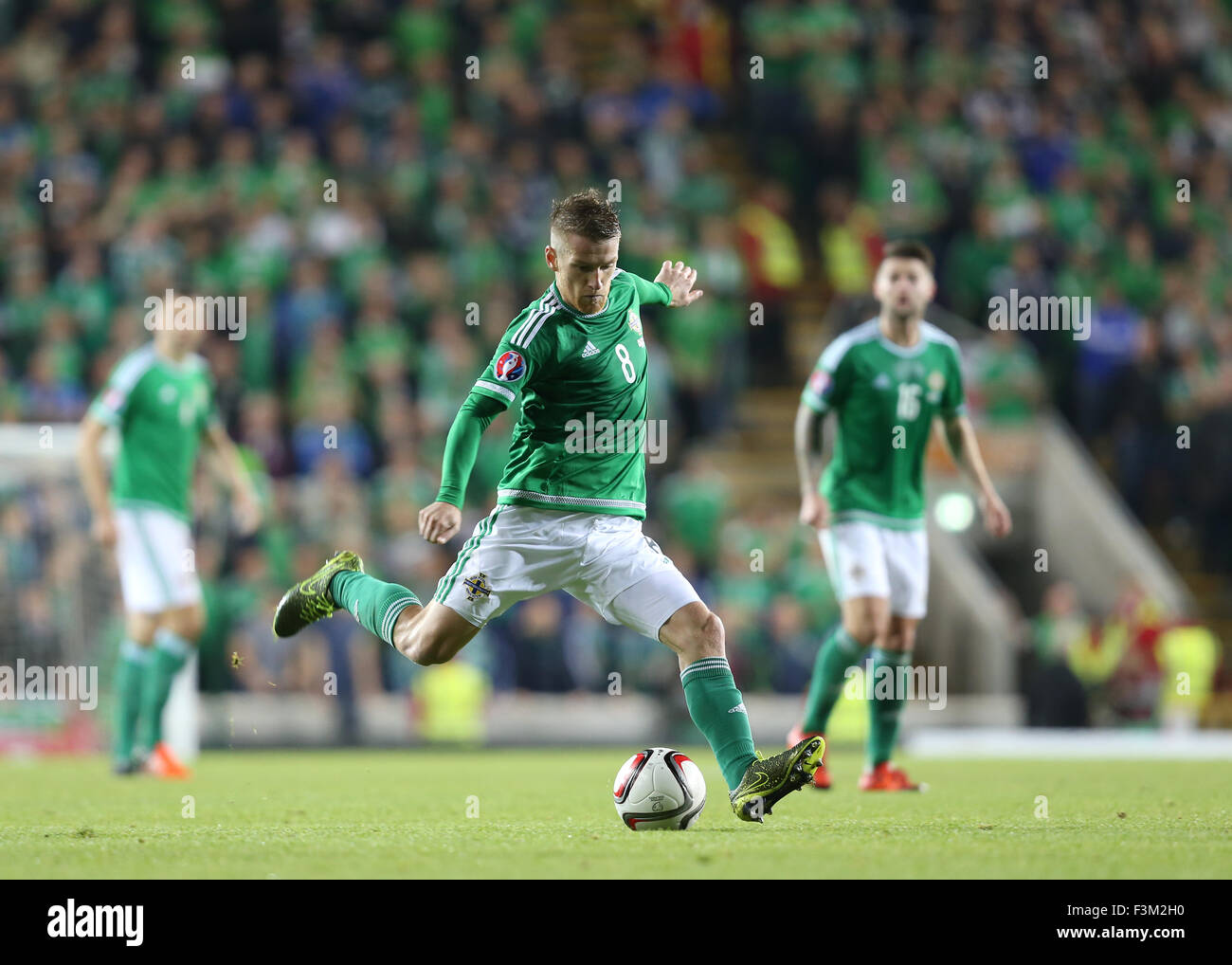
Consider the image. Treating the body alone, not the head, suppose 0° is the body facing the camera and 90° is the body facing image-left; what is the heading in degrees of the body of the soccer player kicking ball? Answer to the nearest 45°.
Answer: approximately 315°

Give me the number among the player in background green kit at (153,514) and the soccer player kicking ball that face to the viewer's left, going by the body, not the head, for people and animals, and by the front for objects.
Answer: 0

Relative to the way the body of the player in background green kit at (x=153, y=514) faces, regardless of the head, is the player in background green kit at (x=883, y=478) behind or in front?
in front

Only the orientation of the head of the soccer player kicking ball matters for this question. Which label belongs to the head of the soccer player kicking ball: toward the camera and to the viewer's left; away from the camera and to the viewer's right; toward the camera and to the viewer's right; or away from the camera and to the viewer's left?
toward the camera and to the viewer's right
